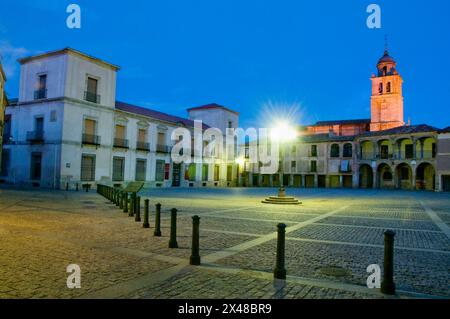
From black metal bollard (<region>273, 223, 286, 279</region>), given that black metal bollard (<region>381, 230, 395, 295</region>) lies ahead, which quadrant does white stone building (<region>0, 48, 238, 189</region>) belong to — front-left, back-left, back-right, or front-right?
back-left

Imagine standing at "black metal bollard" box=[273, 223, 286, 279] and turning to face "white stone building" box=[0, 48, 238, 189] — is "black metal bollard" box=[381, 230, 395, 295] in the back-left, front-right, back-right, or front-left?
back-right

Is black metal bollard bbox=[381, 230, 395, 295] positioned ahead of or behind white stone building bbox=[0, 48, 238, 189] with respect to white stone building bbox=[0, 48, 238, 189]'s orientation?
ahead

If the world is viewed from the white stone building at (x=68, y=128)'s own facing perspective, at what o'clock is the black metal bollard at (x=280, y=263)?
The black metal bollard is roughly at 1 o'clock from the white stone building.

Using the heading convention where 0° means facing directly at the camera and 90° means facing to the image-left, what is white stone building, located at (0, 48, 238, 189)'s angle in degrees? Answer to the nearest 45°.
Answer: approximately 315°
